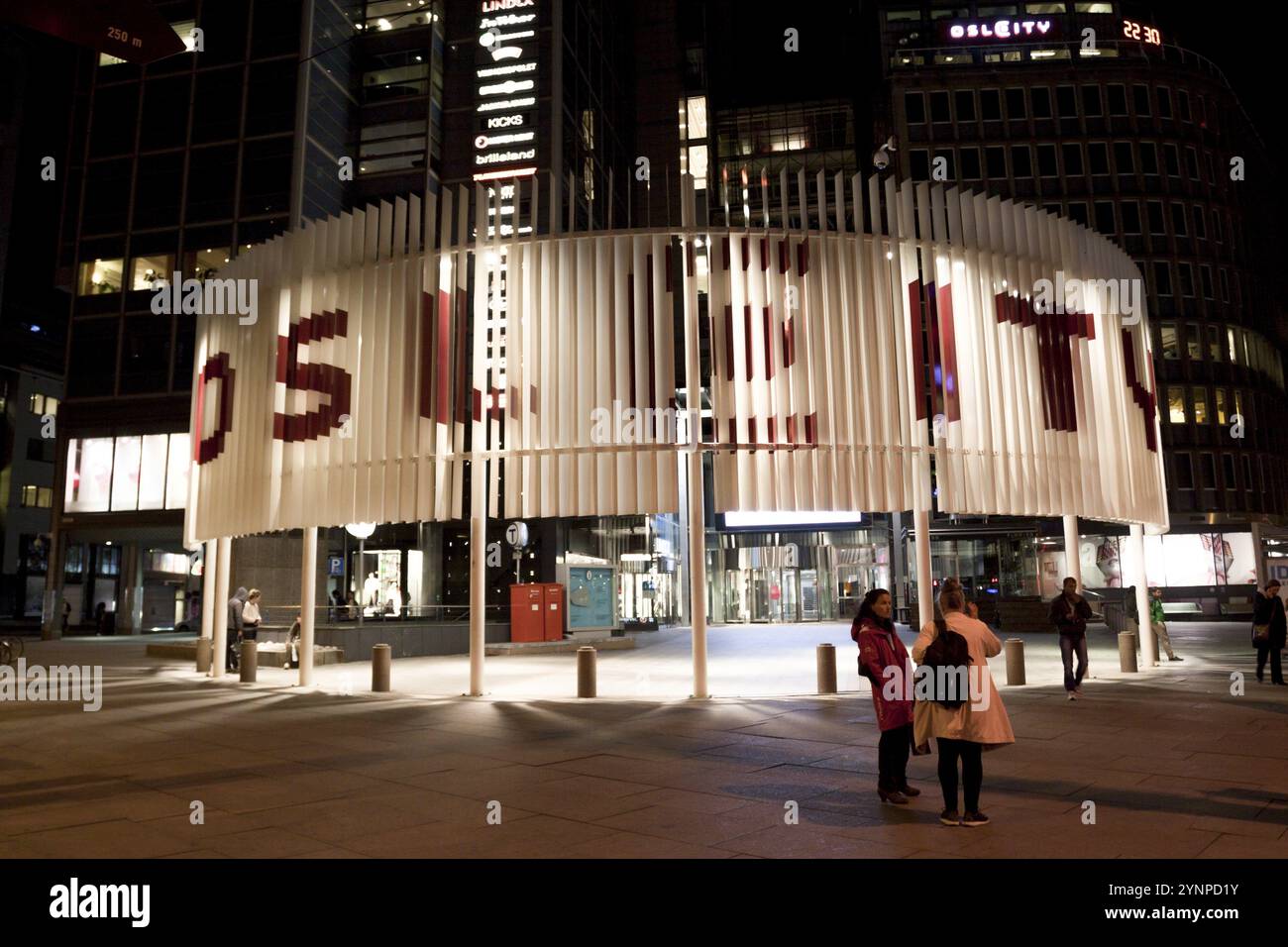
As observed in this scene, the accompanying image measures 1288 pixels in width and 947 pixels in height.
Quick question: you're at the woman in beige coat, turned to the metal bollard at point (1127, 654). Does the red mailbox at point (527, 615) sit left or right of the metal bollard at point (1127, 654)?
left

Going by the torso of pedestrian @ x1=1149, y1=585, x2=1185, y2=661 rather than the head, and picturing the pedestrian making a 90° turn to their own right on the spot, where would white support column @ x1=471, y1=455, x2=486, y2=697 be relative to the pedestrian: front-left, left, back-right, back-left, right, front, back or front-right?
front-right

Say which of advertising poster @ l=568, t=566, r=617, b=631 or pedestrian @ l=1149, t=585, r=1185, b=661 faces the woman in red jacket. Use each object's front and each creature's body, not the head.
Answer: the advertising poster

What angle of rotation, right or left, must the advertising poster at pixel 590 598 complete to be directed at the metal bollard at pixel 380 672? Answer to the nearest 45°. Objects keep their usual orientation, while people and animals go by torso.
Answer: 0° — it already faces it

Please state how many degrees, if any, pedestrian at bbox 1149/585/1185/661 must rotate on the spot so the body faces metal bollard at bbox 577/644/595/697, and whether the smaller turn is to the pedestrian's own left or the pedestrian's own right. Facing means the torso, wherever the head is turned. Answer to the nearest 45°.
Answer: approximately 135° to the pedestrian's own right

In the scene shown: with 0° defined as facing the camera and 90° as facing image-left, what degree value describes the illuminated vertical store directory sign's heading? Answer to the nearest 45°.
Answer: approximately 0°
